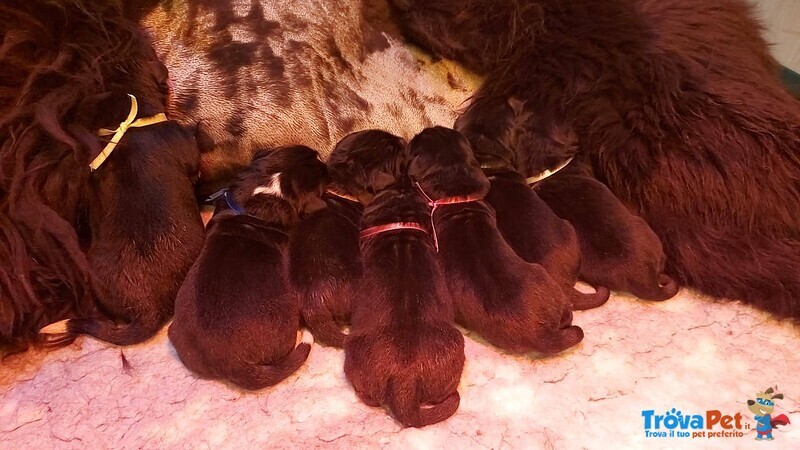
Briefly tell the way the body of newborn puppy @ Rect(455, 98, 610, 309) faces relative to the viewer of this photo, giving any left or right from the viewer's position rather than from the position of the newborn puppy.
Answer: facing away from the viewer and to the left of the viewer

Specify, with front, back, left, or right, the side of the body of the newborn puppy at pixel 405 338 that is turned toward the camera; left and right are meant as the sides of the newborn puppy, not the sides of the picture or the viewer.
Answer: back

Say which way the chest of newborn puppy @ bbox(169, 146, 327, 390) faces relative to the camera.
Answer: away from the camera

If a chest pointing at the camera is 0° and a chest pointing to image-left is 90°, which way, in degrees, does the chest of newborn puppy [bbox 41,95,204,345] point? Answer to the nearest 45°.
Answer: approximately 180°

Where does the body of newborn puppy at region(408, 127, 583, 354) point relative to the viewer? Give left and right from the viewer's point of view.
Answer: facing away from the viewer and to the left of the viewer

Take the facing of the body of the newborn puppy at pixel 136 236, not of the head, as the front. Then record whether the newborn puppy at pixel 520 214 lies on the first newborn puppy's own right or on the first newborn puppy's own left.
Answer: on the first newborn puppy's own right
